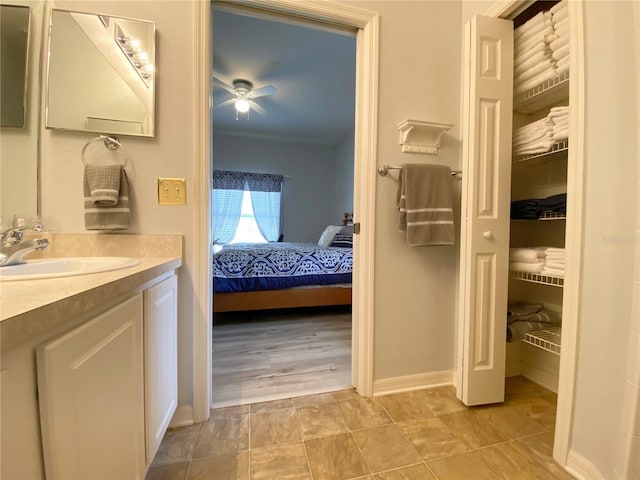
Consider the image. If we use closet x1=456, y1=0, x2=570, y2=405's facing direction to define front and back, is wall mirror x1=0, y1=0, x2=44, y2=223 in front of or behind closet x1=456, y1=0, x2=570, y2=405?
in front

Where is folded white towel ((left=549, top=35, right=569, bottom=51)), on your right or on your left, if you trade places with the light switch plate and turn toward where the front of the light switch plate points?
on your left

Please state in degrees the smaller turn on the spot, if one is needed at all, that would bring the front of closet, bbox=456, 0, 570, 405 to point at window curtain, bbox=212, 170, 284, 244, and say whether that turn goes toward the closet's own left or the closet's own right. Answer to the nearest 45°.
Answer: approximately 90° to the closet's own right

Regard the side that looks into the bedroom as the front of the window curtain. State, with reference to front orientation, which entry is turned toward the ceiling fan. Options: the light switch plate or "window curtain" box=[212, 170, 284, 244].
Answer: the window curtain

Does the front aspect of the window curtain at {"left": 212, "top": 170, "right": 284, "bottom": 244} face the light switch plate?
yes
